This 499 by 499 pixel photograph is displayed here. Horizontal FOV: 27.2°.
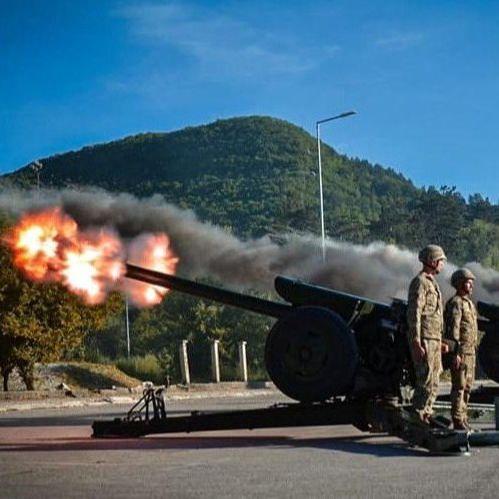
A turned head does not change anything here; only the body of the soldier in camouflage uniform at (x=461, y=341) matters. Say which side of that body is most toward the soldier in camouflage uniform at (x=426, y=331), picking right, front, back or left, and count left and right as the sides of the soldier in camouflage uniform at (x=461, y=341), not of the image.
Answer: right

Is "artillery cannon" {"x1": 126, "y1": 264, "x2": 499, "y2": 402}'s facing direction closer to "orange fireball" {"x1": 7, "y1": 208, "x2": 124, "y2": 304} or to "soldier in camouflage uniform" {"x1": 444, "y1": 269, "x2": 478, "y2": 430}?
the orange fireball

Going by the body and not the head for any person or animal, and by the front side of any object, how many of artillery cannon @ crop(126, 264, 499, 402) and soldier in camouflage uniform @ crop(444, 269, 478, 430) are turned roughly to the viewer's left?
1

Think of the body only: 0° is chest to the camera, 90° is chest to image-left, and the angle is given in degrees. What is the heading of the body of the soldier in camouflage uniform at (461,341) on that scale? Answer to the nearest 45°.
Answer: approximately 315°

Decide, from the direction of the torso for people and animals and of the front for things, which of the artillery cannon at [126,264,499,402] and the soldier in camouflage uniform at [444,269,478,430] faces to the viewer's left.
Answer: the artillery cannon

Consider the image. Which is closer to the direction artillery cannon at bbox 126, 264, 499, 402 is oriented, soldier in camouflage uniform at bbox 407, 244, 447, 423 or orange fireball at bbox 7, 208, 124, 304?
the orange fireball

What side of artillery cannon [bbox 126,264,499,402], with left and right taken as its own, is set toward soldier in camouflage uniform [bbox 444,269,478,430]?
back

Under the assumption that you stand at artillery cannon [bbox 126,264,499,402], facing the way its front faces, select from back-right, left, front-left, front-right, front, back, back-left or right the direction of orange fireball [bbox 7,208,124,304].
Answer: front-right

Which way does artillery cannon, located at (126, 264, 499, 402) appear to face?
to the viewer's left

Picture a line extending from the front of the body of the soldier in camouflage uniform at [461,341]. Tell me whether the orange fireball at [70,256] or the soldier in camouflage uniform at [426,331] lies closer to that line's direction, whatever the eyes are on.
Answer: the soldier in camouflage uniform
